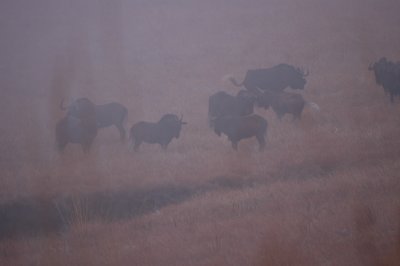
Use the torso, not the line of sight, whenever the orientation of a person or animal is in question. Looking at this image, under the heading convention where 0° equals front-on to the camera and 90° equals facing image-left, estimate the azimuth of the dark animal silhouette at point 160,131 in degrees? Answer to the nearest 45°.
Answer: approximately 270°

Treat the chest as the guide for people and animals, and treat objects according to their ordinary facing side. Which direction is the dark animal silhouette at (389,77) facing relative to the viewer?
to the viewer's left

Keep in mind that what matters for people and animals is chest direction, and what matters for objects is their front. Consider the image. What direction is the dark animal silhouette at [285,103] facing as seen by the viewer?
to the viewer's left

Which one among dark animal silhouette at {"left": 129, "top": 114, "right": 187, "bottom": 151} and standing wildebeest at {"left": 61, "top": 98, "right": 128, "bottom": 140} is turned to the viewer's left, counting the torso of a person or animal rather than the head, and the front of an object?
the standing wildebeest

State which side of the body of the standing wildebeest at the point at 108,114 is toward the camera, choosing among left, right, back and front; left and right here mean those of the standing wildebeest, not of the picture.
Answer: left

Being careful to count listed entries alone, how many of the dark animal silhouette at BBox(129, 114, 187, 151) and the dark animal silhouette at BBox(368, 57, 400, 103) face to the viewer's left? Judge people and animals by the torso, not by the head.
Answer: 1

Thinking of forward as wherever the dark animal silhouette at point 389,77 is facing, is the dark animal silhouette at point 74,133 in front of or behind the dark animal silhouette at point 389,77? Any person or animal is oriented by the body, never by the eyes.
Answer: in front

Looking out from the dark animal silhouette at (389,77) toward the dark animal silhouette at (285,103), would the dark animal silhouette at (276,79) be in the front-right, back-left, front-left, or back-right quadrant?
front-right
